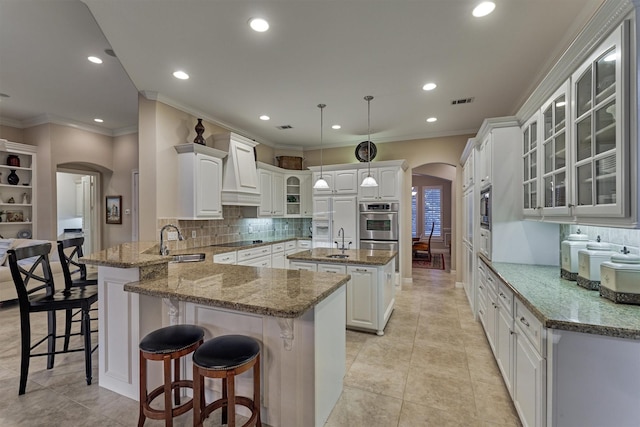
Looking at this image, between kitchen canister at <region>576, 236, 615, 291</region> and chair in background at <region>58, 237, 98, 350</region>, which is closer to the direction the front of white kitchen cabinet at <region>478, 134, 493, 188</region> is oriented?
the chair in background

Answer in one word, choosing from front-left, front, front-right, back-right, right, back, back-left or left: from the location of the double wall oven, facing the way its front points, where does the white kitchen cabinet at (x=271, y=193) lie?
right

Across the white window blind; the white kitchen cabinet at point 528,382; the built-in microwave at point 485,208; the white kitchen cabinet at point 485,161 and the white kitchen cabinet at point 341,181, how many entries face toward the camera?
2

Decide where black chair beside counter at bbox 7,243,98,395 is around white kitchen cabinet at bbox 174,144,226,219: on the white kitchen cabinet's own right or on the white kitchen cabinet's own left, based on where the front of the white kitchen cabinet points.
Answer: on the white kitchen cabinet's own right

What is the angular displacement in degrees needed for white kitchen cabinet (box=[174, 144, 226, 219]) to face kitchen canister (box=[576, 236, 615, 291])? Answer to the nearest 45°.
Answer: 0° — it already faces it

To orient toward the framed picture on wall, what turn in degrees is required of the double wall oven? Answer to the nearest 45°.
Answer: approximately 90° to its right

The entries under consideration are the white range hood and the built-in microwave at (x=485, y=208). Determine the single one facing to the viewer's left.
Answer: the built-in microwave

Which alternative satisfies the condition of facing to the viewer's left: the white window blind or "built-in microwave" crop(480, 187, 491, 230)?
the built-in microwave

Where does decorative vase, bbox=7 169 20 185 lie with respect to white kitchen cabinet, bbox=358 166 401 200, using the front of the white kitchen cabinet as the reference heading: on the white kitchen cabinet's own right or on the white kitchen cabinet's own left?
on the white kitchen cabinet's own right

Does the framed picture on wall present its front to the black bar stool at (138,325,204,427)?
yes

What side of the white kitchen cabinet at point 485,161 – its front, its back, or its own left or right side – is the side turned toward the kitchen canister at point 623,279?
left

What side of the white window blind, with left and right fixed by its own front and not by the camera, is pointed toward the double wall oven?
front

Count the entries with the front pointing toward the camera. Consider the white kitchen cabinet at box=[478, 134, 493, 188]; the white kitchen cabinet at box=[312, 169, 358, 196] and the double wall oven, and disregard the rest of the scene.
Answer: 2

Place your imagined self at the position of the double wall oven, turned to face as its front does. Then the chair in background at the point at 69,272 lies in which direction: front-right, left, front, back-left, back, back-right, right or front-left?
front-right

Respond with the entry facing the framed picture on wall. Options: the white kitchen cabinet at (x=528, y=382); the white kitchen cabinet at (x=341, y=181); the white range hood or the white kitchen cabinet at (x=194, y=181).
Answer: the white kitchen cabinet at (x=528, y=382)

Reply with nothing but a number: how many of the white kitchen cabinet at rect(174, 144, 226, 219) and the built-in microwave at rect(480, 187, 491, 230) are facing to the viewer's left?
1
